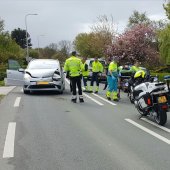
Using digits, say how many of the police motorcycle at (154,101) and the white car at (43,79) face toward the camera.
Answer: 1

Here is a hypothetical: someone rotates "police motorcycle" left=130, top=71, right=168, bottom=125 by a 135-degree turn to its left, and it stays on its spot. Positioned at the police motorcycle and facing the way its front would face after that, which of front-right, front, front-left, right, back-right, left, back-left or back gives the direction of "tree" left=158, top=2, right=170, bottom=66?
back

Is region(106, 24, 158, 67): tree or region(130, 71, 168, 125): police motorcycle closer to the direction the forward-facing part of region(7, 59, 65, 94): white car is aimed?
the police motorcycle

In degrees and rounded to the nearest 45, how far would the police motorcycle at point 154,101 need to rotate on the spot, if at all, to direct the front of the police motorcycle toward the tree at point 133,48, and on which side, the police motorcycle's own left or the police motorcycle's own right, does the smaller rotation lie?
approximately 45° to the police motorcycle's own right

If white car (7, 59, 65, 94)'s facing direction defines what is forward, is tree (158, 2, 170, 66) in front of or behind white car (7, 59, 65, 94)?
behind

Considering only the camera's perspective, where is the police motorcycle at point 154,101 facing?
facing away from the viewer and to the left of the viewer

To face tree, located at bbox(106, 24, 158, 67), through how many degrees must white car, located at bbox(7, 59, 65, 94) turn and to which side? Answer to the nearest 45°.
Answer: approximately 135° to its left

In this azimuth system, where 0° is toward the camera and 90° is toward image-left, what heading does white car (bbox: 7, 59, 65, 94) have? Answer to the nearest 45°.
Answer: approximately 0°

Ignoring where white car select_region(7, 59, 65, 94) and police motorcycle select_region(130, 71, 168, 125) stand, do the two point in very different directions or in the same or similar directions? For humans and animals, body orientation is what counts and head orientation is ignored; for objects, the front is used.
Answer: very different directions
